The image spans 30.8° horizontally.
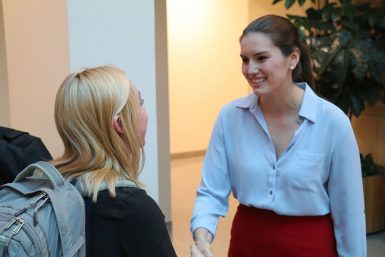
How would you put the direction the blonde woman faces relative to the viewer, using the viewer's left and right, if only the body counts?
facing away from the viewer and to the right of the viewer

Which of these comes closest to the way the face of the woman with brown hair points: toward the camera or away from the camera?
toward the camera

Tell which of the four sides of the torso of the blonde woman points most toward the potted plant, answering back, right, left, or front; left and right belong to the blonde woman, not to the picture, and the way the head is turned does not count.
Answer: front

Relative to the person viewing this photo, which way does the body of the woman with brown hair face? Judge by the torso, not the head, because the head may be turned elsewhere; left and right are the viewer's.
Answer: facing the viewer and to the left of the viewer

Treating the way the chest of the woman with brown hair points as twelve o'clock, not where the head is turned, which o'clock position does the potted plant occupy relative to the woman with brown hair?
The potted plant is roughly at 5 o'clock from the woman with brown hair.

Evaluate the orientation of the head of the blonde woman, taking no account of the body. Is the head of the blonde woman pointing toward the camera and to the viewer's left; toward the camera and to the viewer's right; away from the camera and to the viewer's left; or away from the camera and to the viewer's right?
away from the camera and to the viewer's right
